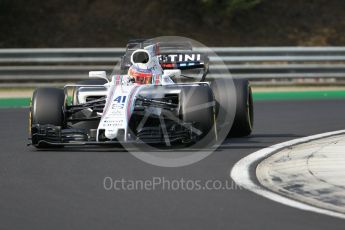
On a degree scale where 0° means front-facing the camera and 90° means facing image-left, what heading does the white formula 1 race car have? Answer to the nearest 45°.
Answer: approximately 0°
